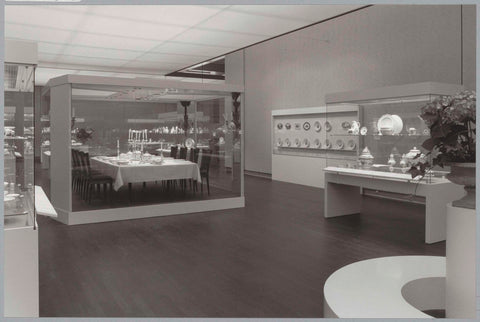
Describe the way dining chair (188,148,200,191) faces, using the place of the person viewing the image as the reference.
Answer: facing the viewer and to the left of the viewer

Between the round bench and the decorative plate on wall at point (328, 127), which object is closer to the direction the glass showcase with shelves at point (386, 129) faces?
the round bench

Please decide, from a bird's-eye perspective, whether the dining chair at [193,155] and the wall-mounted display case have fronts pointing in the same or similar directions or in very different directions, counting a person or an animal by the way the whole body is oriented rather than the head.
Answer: same or similar directions

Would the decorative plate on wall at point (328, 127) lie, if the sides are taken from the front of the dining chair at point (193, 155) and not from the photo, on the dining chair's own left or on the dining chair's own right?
on the dining chair's own left

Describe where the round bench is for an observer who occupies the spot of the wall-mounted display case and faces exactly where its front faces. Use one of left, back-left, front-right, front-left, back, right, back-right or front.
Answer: front-left

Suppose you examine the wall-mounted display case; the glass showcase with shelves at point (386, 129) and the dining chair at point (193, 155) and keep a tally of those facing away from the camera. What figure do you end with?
0

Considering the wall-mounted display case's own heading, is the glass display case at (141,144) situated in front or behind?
in front

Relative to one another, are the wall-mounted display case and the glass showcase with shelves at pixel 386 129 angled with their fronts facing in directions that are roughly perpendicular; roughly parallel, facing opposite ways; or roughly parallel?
roughly parallel

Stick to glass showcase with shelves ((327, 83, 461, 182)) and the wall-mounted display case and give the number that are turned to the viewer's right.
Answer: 0

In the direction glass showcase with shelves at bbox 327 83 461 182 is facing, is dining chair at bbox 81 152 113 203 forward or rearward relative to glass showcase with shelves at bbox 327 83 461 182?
forward

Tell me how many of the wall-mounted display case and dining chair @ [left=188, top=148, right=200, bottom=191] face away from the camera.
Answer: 0
